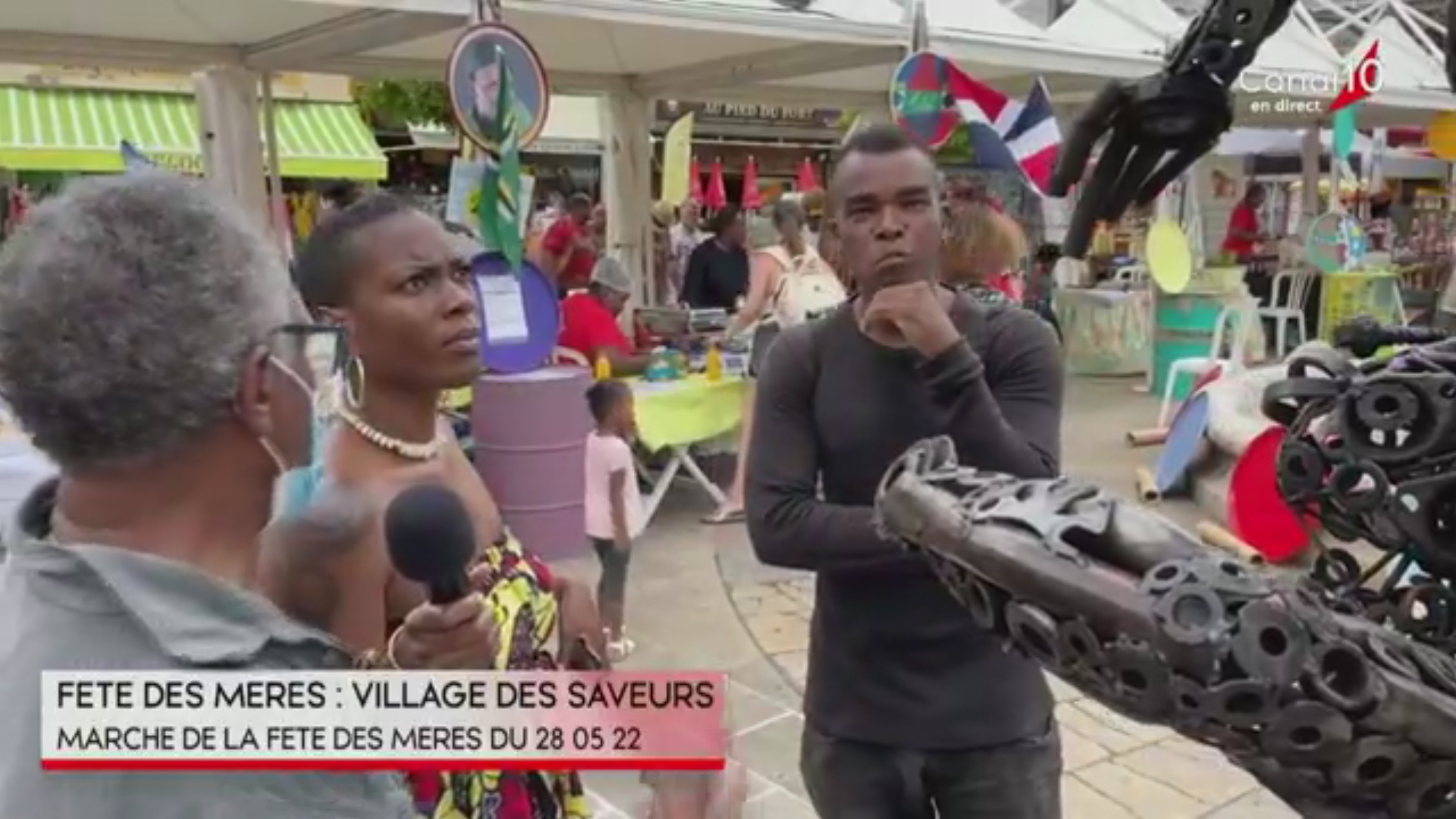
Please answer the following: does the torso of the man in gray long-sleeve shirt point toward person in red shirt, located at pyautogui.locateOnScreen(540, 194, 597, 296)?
no

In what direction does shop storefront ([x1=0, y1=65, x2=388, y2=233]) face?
toward the camera

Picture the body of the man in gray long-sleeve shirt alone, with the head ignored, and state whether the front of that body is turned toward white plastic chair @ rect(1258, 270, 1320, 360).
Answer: no

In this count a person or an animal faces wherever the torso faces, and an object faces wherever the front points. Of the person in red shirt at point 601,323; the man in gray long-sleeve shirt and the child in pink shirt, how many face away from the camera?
0

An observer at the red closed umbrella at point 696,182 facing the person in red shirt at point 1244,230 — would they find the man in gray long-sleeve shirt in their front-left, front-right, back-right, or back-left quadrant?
front-right

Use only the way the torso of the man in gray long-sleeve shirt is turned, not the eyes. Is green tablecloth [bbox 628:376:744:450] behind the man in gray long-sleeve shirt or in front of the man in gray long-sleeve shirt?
behind

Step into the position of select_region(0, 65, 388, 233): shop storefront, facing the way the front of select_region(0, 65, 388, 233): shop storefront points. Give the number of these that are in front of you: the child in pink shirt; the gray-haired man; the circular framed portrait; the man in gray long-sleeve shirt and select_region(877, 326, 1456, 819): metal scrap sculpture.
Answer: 5

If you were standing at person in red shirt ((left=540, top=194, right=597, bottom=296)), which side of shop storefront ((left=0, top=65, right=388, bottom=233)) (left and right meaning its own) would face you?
front

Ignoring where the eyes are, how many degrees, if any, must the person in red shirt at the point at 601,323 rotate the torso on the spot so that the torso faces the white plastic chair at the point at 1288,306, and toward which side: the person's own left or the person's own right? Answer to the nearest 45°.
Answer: approximately 45° to the person's own left

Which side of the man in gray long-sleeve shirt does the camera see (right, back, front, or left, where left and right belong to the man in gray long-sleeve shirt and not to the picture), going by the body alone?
front

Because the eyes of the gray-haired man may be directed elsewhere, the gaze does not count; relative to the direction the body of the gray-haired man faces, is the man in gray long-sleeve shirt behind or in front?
in front

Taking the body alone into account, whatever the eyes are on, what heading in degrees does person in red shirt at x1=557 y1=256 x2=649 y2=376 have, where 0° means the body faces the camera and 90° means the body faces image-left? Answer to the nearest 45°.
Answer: approximately 270°
